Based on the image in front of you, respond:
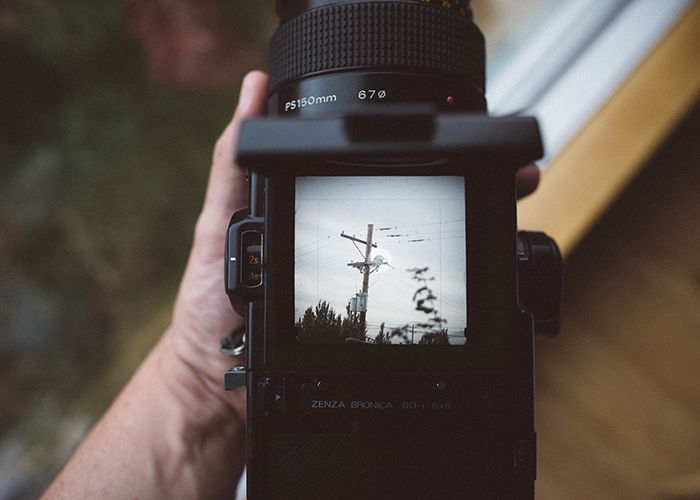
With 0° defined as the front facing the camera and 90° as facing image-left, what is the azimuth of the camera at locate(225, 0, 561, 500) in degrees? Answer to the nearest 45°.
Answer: approximately 180°
